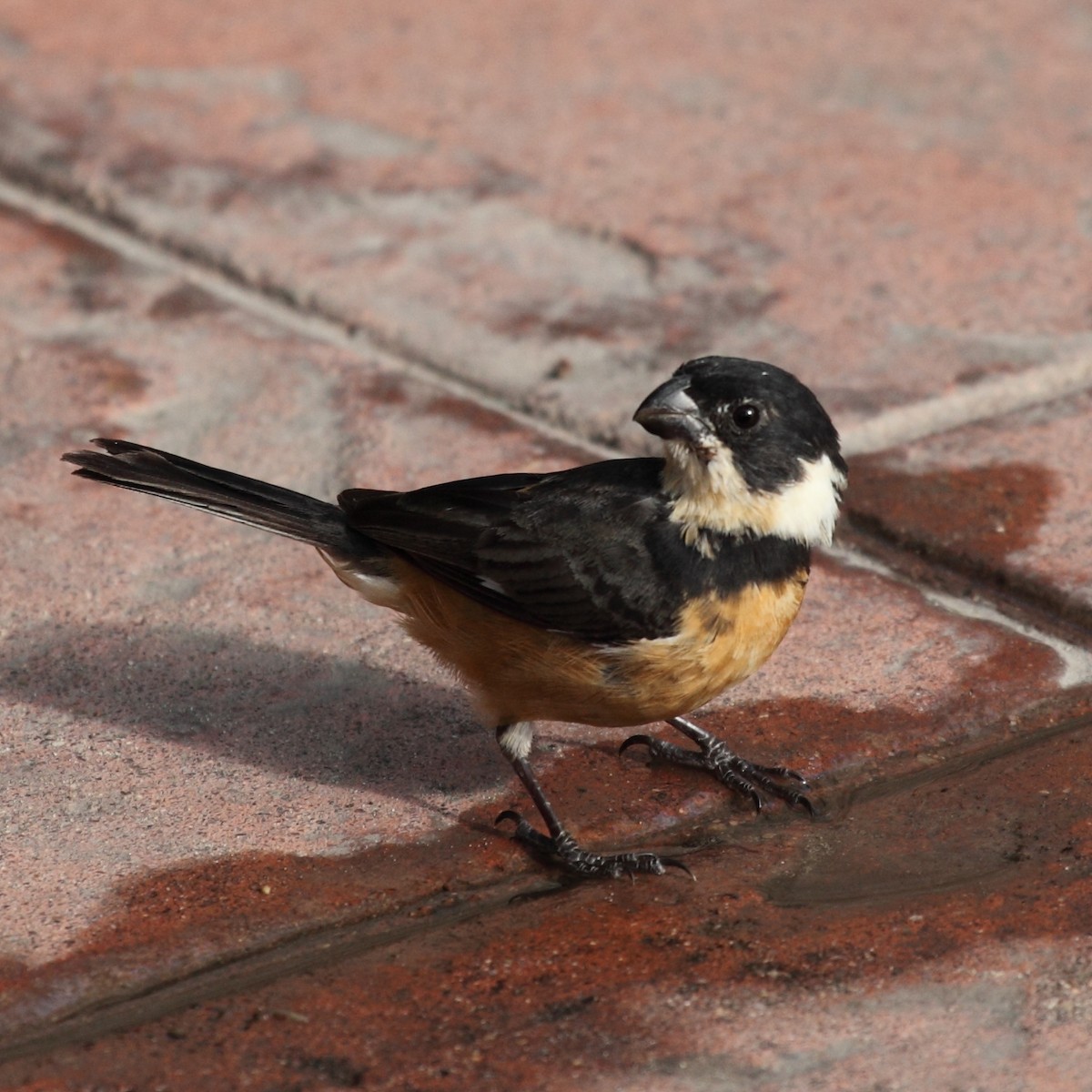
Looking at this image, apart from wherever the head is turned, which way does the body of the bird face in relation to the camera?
to the viewer's right
